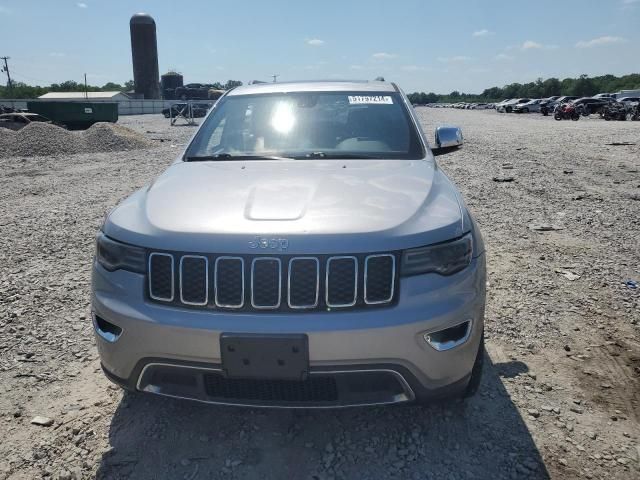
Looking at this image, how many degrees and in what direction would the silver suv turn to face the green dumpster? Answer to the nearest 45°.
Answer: approximately 135° to its right

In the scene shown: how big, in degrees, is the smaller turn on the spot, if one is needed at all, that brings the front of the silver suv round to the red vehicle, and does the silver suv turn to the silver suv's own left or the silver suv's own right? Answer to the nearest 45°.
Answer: approximately 135° to the silver suv's own left

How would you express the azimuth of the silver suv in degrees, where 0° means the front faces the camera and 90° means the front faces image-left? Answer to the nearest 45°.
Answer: approximately 0°

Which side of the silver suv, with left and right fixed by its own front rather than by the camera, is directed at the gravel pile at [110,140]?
back

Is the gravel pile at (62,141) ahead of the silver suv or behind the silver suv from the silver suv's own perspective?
behind
